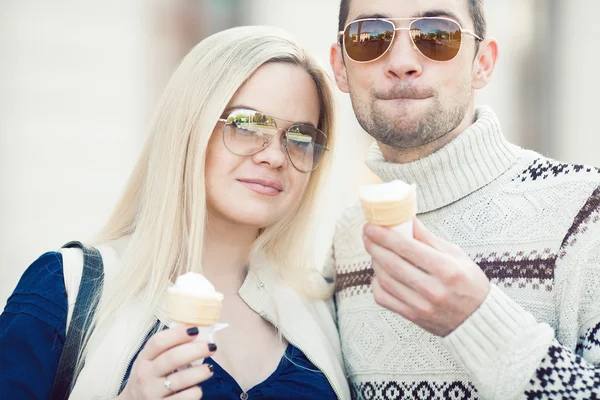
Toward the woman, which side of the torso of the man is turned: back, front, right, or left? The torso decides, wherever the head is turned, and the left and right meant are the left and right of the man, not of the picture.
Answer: right

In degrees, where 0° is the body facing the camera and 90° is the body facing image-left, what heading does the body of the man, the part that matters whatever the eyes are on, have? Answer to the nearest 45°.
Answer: approximately 0°
